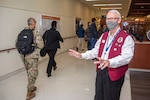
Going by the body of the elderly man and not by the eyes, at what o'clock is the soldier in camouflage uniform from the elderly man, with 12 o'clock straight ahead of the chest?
The soldier in camouflage uniform is roughly at 3 o'clock from the elderly man.

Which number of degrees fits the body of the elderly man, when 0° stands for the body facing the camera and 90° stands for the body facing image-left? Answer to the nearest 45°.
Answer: approximately 45°
